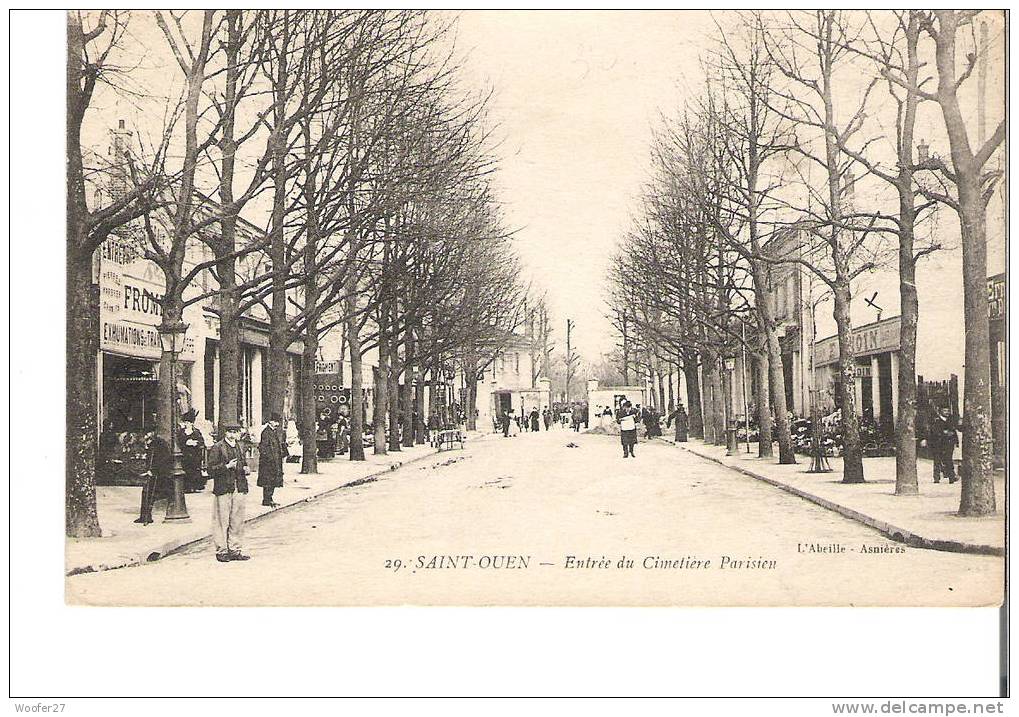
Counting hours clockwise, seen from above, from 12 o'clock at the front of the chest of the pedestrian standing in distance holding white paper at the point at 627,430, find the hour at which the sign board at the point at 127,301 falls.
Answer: The sign board is roughly at 1 o'clock from the pedestrian standing in distance holding white paper.

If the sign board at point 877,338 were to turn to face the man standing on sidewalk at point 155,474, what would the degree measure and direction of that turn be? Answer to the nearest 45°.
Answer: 0° — it already faces them

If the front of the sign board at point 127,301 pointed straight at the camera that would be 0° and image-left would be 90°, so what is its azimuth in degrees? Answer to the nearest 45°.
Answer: approximately 315°

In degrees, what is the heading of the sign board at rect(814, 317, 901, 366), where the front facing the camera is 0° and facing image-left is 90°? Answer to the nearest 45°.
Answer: approximately 45°

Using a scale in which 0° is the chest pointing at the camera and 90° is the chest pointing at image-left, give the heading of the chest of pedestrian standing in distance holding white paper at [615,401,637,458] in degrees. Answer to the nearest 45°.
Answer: approximately 0°

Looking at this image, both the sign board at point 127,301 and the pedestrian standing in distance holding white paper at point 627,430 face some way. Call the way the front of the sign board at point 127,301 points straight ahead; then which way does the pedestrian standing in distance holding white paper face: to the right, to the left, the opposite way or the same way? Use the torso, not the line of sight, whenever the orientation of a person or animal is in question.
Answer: to the right
